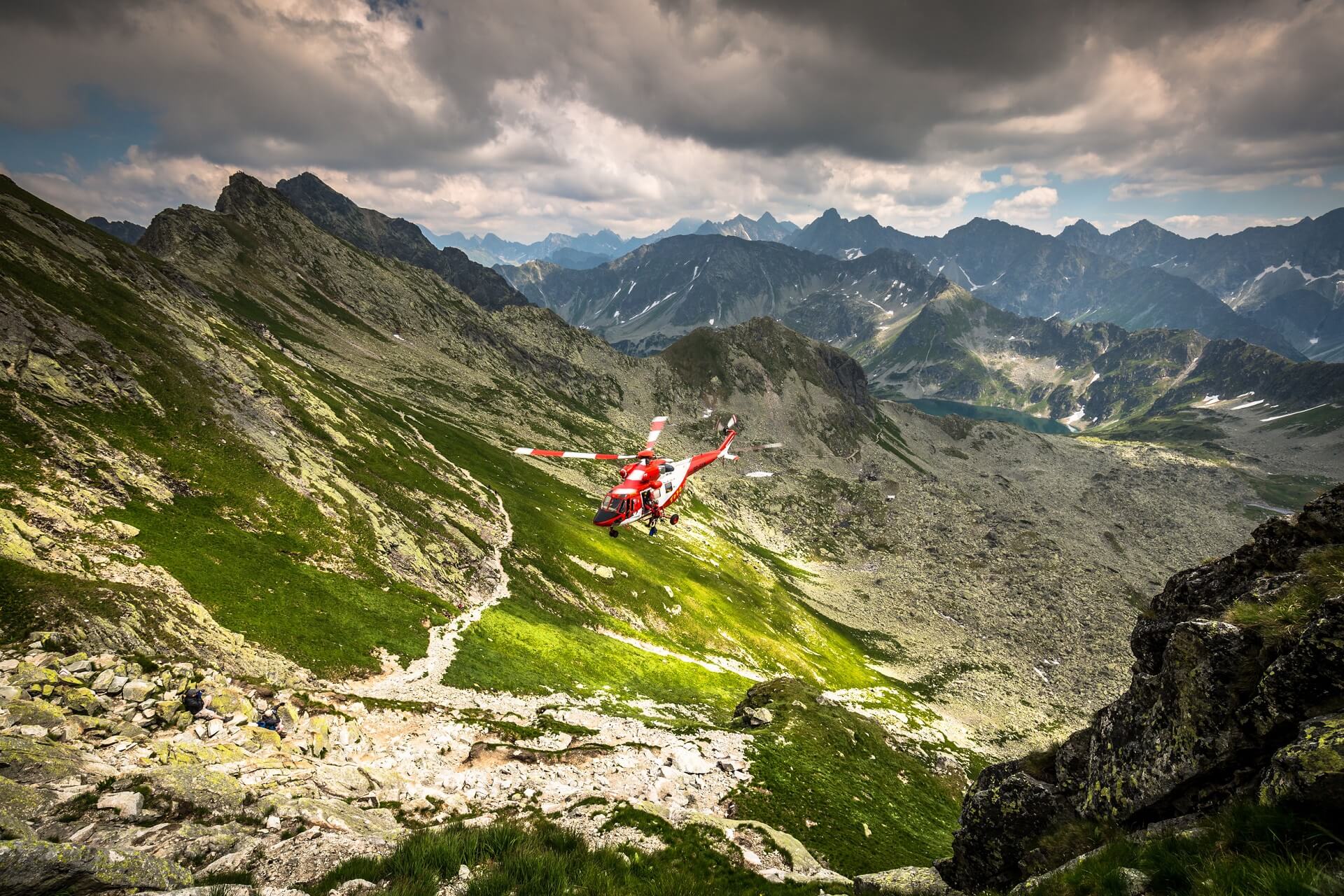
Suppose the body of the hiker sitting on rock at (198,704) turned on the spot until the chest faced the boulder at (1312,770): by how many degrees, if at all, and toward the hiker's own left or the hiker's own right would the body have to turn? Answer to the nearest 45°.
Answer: approximately 45° to the hiker's own right

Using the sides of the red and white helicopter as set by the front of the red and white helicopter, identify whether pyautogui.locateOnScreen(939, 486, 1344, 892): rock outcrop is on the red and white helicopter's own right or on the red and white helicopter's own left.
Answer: on the red and white helicopter's own left

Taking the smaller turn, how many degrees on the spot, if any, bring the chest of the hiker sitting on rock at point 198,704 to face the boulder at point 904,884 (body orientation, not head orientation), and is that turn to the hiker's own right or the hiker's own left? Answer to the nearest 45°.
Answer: approximately 45° to the hiker's own right

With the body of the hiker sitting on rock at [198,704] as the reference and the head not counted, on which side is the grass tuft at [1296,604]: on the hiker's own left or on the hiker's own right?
on the hiker's own right

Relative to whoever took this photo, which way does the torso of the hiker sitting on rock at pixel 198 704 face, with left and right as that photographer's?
facing to the right of the viewer

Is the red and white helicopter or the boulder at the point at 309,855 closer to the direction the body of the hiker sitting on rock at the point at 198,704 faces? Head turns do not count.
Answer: the red and white helicopter

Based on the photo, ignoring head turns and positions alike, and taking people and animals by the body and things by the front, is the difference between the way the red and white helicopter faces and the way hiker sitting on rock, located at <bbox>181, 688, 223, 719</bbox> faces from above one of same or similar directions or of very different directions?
very different directions
